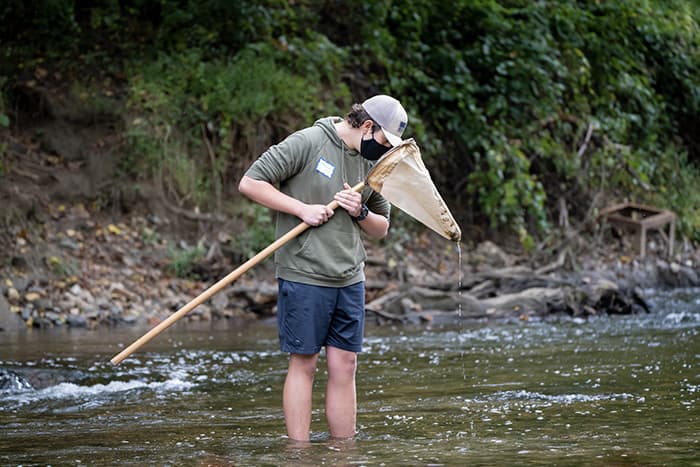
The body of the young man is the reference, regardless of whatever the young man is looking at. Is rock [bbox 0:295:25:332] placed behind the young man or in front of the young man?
behind

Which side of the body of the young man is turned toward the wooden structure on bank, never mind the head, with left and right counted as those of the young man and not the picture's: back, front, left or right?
left

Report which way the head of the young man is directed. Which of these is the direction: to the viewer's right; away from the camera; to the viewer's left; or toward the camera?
to the viewer's right

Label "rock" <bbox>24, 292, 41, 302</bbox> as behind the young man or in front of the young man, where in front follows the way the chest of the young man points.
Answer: behind

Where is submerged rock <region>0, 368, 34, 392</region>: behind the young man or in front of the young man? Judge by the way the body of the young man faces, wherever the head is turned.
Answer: behind

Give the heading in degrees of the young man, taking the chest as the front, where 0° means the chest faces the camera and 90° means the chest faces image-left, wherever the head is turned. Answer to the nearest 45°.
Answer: approximately 315°
